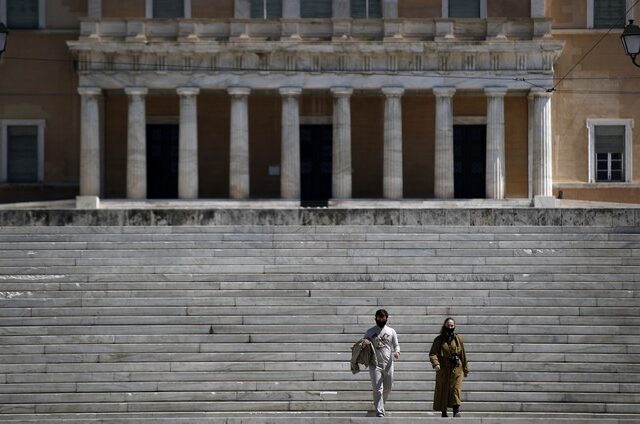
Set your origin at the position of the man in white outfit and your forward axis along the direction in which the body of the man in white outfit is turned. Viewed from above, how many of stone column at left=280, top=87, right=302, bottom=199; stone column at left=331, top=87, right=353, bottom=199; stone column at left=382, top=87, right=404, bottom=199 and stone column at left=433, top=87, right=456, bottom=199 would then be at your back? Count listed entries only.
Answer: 4

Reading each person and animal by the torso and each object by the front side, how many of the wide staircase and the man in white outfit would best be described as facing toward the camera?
2

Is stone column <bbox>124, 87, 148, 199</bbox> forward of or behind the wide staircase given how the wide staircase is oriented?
behind

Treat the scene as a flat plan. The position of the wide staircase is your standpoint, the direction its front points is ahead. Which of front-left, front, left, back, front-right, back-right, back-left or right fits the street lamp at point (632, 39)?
left

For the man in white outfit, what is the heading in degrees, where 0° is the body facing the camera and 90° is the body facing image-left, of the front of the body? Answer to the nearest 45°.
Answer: approximately 0°

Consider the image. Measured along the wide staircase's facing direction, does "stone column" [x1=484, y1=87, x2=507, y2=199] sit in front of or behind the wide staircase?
behind

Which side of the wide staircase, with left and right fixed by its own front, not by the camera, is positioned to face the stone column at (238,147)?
back

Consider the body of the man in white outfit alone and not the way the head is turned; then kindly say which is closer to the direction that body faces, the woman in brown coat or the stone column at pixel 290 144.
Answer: the woman in brown coat

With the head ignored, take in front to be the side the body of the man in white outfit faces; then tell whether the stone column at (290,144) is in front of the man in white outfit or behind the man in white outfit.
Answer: behind

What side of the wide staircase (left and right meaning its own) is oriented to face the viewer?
front

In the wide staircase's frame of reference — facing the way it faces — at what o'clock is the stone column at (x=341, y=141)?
The stone column is roughly at 6 o'clock from the wide staircase.
